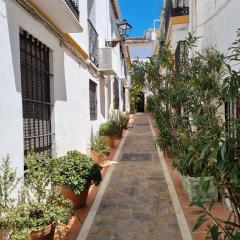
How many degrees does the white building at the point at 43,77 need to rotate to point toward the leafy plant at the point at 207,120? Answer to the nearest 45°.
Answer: approximately 45° to its right

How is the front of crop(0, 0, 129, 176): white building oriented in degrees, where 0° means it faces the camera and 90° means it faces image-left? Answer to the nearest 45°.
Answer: approximately 270°

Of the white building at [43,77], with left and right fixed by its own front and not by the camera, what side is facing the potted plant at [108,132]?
left
